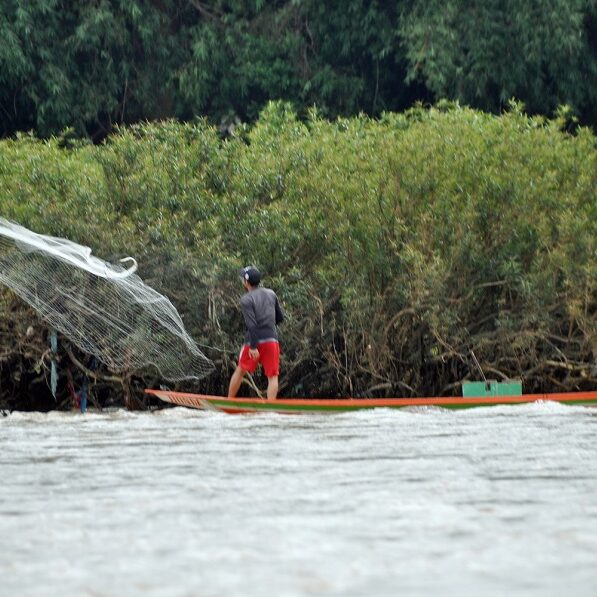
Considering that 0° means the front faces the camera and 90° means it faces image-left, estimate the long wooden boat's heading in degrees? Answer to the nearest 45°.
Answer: approximately 90°

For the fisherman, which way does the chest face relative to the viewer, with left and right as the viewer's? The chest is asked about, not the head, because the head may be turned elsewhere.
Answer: facing away from the viewer and to the left of the viewer

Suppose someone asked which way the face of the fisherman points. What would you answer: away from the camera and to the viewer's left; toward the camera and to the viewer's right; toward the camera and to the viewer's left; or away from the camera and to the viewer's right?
away from the camera and to the viewer's left
